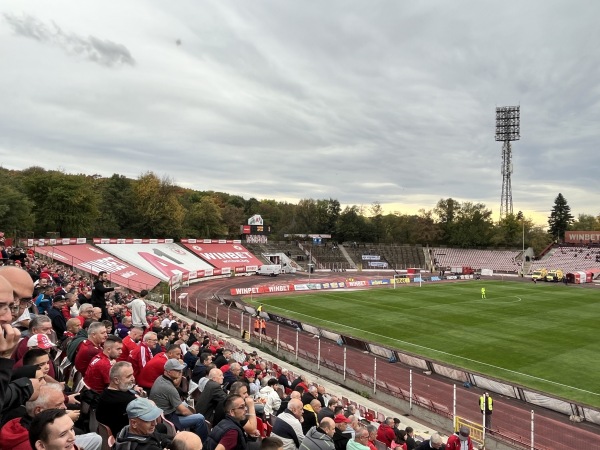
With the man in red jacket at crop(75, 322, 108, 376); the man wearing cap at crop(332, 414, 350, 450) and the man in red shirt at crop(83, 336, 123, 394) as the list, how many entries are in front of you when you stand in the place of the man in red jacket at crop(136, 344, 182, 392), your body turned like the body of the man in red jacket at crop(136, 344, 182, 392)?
1

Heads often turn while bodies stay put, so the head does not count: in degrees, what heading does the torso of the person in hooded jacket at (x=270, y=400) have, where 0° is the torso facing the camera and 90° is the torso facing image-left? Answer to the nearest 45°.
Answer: approximately 270°

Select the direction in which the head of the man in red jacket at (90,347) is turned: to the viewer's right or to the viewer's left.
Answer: to the viewer's right

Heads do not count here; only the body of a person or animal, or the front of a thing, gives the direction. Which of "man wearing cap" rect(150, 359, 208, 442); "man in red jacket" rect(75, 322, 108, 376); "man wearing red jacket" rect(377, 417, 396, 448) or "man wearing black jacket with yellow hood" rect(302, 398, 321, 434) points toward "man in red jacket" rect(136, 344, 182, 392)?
"man in red jacket" rect(75, 322, 108, 376)

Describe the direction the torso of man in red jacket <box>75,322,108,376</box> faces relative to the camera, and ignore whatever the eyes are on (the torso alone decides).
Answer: to the viewer's right

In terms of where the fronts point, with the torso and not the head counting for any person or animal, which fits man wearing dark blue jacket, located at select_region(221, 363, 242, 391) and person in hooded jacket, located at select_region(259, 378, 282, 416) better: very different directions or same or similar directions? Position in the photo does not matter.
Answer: same or similar directions

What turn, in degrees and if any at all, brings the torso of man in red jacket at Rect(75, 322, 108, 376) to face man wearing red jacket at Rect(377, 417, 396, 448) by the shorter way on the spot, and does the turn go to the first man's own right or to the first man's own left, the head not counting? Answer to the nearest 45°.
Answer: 0° — they already face them

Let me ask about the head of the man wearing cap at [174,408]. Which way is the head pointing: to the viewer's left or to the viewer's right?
to the viewer's right

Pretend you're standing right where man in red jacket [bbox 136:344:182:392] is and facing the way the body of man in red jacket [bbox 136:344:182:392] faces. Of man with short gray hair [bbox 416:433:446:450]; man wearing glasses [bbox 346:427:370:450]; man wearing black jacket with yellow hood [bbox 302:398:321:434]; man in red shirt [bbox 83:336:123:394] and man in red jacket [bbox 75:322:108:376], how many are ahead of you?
3

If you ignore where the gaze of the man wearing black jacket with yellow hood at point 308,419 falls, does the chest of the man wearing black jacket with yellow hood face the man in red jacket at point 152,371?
no

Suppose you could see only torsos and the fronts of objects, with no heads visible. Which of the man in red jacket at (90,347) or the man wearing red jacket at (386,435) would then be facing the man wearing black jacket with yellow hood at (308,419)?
the man in red jacket

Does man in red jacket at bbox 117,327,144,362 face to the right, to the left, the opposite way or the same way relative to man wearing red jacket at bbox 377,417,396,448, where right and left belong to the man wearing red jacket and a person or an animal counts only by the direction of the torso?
the same way

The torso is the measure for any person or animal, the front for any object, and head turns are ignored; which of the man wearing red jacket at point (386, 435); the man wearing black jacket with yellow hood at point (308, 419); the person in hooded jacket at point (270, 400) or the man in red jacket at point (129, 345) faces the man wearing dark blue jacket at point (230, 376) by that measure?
the man in red jacket

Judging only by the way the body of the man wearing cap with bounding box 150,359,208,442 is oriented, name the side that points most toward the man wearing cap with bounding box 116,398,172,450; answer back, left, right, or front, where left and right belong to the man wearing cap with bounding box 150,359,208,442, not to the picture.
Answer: right

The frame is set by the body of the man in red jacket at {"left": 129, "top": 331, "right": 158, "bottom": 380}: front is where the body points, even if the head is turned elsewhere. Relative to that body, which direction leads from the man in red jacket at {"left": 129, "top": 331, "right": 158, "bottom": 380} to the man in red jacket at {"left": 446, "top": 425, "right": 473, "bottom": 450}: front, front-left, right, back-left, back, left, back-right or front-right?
front

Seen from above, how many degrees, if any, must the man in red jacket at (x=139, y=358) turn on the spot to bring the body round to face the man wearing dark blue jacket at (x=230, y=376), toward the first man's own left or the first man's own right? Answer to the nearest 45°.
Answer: approximately 45° to the first man's own left

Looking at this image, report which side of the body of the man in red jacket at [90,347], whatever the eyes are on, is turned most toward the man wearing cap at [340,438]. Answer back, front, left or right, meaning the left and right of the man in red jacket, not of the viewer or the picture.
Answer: front

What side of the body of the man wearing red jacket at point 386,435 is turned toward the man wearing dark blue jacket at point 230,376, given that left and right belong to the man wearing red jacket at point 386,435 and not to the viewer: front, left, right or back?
back
